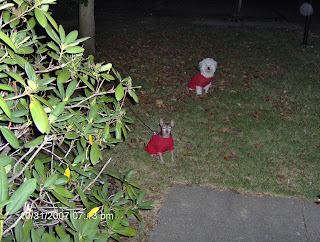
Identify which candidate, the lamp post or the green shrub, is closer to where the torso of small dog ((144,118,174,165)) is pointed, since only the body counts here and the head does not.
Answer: the green shrub

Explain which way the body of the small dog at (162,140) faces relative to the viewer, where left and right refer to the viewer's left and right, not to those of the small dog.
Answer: facing the viewer and to the right of the viewer

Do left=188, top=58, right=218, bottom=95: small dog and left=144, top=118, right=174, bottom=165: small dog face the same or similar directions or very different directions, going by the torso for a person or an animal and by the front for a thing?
same or similar directions

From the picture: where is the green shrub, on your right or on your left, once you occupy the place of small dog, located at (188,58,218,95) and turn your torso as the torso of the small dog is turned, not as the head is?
on your right

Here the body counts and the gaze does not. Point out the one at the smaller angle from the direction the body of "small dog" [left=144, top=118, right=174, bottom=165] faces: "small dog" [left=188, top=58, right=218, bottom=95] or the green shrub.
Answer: the green shrub

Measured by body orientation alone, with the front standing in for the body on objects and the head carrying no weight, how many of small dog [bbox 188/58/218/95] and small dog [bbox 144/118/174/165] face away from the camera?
0

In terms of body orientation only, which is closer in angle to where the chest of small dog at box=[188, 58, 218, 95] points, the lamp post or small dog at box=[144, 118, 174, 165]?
the small dog

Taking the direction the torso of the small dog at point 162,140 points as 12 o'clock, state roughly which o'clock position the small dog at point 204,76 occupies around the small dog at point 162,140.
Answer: the small dog at point 204,76 is roughly at 8 o'clock from the small dog at point 162,140.

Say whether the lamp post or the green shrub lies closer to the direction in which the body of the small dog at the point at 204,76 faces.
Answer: the green shrub

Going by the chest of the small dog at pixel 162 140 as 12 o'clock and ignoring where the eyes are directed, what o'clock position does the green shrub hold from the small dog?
The green shrub is roughly at 2 o'clock from the small dog.
